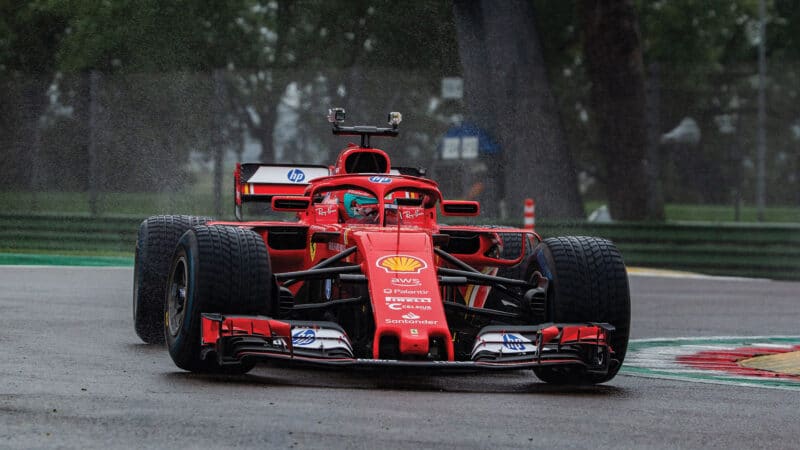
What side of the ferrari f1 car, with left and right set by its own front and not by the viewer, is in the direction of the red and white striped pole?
back

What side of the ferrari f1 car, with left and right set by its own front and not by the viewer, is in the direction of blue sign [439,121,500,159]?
back

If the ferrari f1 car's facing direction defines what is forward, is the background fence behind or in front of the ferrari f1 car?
behind

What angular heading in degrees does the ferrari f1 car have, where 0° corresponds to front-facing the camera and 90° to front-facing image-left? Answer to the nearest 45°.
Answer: approximately 0°
